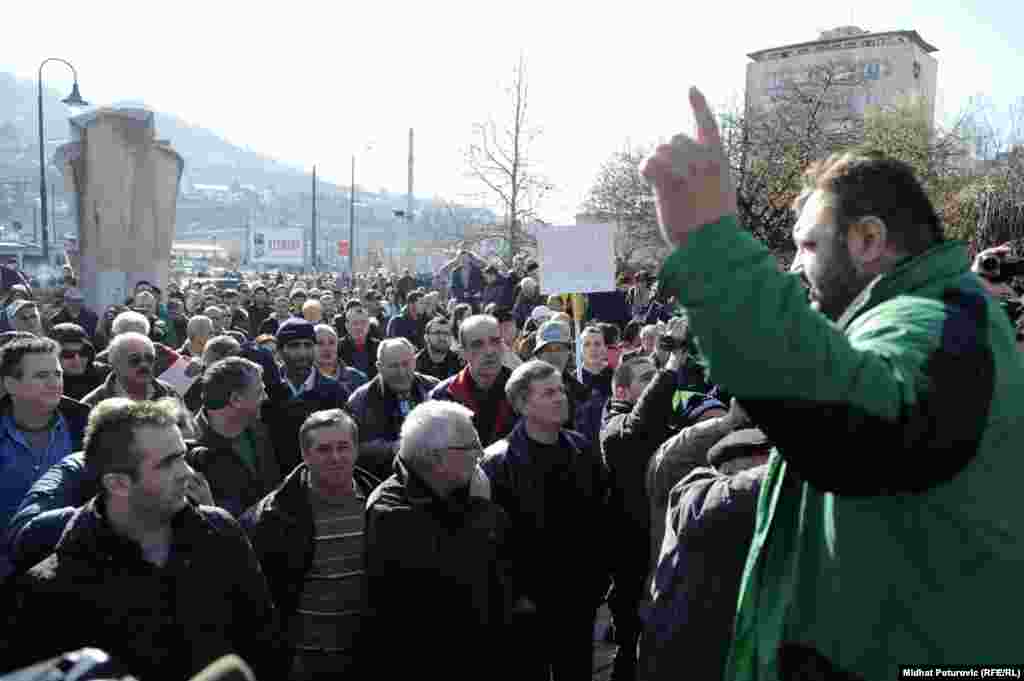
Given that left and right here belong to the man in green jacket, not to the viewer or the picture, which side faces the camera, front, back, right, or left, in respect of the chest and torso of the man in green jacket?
left

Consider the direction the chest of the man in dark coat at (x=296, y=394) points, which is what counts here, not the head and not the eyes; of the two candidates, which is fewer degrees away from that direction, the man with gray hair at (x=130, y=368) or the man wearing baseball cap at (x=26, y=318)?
the man with gray hair

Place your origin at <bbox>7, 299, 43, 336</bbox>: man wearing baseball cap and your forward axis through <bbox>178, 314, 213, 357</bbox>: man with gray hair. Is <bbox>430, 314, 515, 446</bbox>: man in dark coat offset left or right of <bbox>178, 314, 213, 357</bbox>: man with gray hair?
right

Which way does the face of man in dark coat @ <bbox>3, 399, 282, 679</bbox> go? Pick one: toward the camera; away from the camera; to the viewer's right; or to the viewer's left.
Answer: to the viewer's right

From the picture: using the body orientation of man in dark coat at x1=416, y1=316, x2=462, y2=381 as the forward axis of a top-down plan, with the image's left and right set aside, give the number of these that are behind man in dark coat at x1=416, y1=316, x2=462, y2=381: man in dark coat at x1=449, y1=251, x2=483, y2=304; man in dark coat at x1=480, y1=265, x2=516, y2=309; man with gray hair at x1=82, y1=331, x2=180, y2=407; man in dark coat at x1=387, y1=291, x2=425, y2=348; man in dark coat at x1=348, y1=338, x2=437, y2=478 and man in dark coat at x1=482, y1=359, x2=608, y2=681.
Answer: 3

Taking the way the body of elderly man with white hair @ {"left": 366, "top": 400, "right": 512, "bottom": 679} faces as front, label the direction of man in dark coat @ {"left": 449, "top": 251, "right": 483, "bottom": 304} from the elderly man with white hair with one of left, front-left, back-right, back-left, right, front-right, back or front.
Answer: back-left

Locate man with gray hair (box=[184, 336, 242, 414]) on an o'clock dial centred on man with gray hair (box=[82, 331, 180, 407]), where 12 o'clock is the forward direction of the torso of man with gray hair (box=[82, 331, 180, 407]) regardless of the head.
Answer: man with gray hair (box=[184, 336, 242, 414]) is roughly at 9 o'clock from man with gray hair (box=[82, 331, 180, 407]).

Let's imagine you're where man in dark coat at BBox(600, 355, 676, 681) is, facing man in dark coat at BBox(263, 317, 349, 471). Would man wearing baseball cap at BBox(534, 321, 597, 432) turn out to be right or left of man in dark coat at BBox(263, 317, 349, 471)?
right

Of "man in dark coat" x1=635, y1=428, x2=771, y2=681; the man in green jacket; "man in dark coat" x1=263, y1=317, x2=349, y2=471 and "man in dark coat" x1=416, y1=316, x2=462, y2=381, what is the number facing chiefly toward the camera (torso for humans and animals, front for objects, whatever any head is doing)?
2
